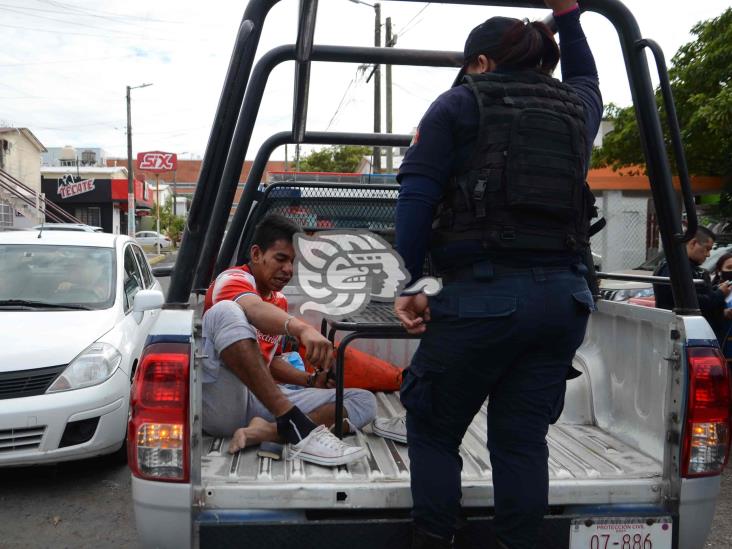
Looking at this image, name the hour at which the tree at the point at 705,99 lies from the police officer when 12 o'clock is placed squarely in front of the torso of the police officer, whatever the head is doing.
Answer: The tree is roughly at 2 o'clock from the police officer.

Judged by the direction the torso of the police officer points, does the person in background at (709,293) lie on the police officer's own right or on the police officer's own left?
on the police officer's own right

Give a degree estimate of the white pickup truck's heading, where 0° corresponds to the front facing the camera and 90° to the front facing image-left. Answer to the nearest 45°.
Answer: approximately 180°

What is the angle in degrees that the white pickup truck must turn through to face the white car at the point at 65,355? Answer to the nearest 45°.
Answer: approximately 45° to its left

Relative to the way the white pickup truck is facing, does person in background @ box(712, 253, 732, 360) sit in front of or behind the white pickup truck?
in front

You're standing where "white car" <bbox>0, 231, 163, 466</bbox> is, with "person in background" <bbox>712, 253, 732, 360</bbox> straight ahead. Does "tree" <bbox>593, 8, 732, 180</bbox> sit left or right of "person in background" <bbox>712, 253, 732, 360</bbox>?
left

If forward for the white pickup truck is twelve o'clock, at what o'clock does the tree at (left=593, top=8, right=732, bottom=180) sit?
The tree is roughly at 1 o'clock from the white pickup truck.

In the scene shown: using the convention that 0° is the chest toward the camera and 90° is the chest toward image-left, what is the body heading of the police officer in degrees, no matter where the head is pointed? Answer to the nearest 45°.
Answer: approximately 135°

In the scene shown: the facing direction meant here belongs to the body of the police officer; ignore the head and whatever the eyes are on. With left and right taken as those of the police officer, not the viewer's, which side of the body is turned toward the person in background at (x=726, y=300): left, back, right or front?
right

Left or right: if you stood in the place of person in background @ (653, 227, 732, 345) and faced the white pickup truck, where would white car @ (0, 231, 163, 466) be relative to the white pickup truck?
right

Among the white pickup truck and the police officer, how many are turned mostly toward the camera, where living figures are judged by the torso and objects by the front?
0
